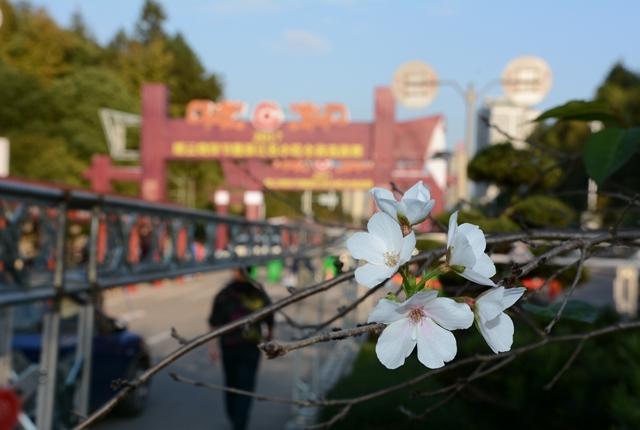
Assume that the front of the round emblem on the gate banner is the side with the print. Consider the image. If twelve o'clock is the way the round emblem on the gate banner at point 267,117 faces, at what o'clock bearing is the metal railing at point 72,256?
The metal railing is roughly at 12 o'clock from the round emblem on the gate banner.

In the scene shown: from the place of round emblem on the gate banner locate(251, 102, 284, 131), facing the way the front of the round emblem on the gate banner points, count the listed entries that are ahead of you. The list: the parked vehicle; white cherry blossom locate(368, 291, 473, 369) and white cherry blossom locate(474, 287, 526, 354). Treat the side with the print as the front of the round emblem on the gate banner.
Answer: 3

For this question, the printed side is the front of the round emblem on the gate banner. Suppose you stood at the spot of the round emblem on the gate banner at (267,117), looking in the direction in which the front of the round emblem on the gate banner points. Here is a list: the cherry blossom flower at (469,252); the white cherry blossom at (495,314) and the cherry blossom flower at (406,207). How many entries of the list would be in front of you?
3

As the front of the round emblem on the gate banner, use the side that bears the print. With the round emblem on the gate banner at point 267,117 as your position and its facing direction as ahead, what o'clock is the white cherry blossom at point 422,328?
The white cherry blossom is roughly at 12 o'clock from the round emblem on the gate banner.

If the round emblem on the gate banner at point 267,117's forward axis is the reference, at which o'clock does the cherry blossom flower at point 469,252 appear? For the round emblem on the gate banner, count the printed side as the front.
The cherry blossom flower is roughly at 12 o'clock from the round emblem on the gate banner.

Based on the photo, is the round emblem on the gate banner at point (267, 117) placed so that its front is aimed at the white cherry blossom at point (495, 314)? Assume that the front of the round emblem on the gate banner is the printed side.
yes
